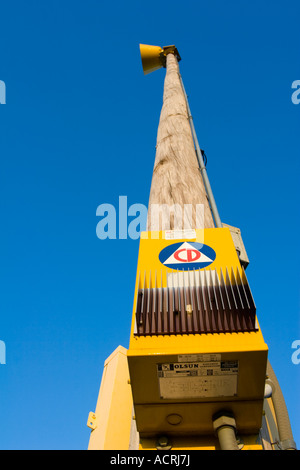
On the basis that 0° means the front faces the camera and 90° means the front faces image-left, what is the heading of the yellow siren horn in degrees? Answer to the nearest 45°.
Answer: approximately 90°
